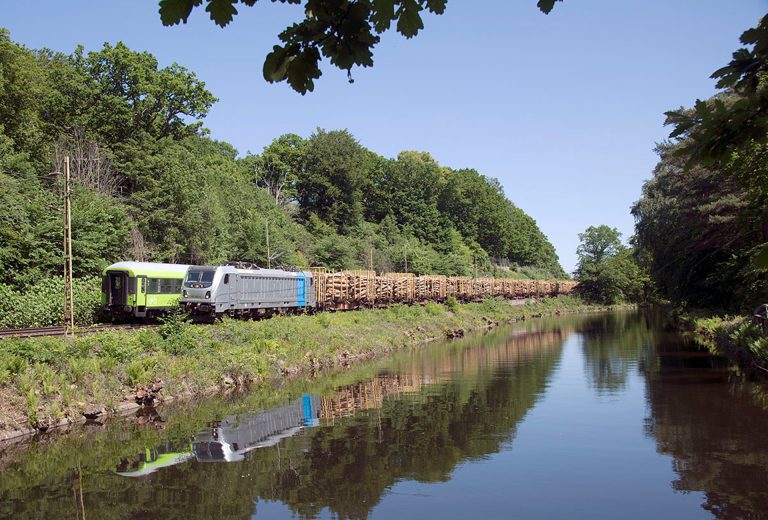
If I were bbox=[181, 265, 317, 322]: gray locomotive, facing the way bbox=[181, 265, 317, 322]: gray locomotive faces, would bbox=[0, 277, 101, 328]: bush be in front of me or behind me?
in front

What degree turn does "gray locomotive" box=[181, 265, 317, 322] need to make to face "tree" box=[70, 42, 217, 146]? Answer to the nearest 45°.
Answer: approximately 90° to its right

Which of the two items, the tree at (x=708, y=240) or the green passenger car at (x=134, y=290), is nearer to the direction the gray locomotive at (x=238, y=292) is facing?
the green passenger car

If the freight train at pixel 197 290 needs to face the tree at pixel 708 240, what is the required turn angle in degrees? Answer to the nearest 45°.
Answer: approximately 135° to its left

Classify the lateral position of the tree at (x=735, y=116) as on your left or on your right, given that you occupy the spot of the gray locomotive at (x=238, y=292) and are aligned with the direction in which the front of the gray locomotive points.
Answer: on your left

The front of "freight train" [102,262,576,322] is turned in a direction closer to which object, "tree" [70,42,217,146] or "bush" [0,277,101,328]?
the bush

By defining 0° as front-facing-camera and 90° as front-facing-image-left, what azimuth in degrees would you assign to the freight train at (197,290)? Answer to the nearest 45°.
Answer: approximately 45°

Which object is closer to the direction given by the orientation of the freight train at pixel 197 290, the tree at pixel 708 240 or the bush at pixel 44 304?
the bush

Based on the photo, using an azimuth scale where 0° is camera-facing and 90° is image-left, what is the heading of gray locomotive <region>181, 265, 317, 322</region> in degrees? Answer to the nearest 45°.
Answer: approximately 45°
